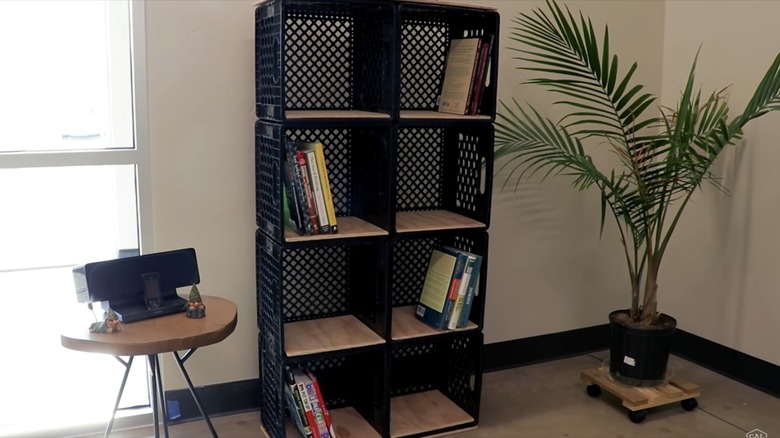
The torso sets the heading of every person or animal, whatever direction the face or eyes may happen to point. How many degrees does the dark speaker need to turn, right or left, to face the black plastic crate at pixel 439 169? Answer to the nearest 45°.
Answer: approximately 90° to its left

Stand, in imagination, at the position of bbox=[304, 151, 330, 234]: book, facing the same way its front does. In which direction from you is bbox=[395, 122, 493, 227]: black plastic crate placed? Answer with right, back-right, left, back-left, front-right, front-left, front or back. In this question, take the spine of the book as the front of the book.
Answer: front-left

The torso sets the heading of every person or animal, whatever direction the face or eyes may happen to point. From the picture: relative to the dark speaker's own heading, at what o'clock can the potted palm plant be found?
The potted palm plant is roughly at 9 o'clock from the dark speaker.
